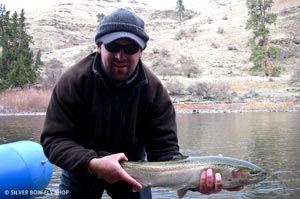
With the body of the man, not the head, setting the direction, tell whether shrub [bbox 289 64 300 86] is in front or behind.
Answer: behind

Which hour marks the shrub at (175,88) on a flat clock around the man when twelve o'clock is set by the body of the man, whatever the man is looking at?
The shrub is roughly at 6 o'clock from the man.

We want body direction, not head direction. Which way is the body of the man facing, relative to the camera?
toward the camera

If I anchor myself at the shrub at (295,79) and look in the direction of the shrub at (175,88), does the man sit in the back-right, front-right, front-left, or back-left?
front-left
